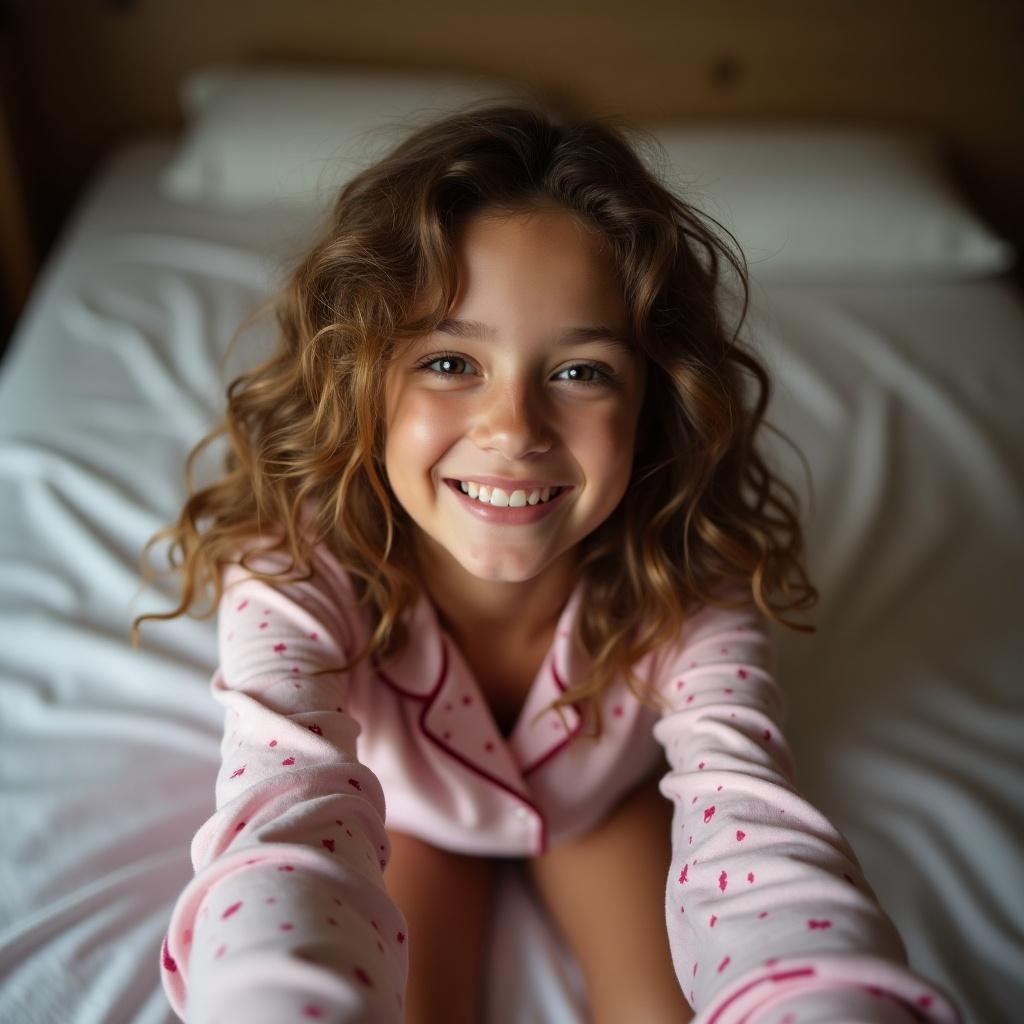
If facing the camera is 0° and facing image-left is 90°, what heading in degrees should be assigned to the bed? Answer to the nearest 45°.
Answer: approximately 0°

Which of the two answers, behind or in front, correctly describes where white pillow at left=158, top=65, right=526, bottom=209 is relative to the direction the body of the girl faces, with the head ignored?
behind

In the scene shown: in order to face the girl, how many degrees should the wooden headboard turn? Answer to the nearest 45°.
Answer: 0° — it already faces them

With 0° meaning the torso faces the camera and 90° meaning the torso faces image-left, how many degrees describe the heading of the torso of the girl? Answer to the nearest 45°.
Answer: approximately 0°

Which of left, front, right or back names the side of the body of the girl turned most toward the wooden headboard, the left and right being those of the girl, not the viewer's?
back

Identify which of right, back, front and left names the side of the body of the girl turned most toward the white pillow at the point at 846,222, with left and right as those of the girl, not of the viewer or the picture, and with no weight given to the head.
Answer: back
